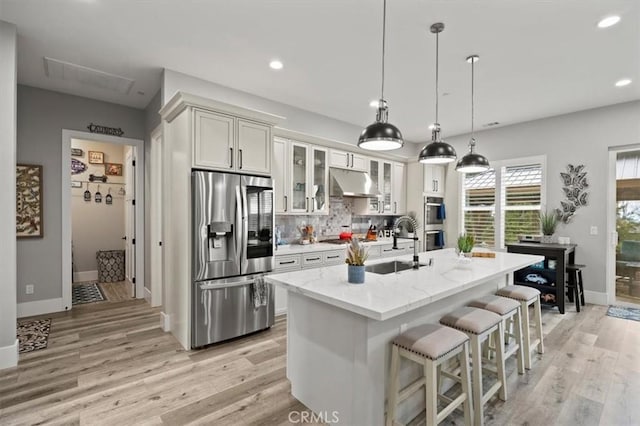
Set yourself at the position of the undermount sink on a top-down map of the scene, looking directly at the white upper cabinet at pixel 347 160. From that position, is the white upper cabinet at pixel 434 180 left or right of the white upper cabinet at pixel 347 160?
right

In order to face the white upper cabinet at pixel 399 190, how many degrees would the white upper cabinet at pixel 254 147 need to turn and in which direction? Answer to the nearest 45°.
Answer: approximately 90° to its left

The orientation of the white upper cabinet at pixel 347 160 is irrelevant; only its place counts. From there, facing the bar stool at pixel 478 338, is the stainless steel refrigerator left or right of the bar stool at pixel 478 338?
right

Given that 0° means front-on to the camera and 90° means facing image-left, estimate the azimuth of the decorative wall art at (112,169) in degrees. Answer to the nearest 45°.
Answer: approximately 0°
